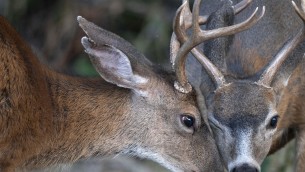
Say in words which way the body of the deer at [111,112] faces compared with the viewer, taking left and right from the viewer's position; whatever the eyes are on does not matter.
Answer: facing to the right of the viewer

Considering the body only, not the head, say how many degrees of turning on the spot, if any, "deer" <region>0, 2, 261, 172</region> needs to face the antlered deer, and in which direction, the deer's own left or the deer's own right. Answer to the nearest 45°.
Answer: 0° — it already faces it
